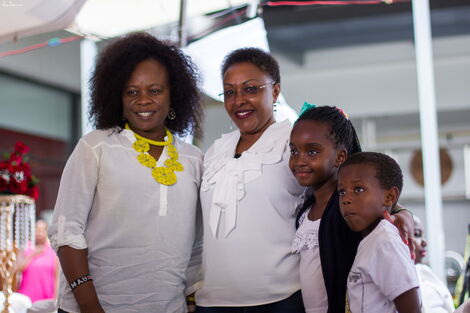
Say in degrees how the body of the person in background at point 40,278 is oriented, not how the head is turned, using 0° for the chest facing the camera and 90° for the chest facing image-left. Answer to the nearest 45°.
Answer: approximately 0°

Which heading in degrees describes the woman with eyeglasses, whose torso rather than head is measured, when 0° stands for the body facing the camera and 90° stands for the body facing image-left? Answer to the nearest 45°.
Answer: approximately 45°

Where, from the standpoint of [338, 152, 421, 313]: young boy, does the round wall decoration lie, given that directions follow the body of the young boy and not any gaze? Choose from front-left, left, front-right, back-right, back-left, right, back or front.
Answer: back-right

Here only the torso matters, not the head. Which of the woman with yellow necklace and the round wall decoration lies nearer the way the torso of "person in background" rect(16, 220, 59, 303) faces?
the woman with yellow necklace

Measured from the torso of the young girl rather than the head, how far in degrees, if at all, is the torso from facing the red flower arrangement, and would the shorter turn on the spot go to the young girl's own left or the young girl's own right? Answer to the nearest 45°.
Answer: approximately 90° to the young girl's own right
